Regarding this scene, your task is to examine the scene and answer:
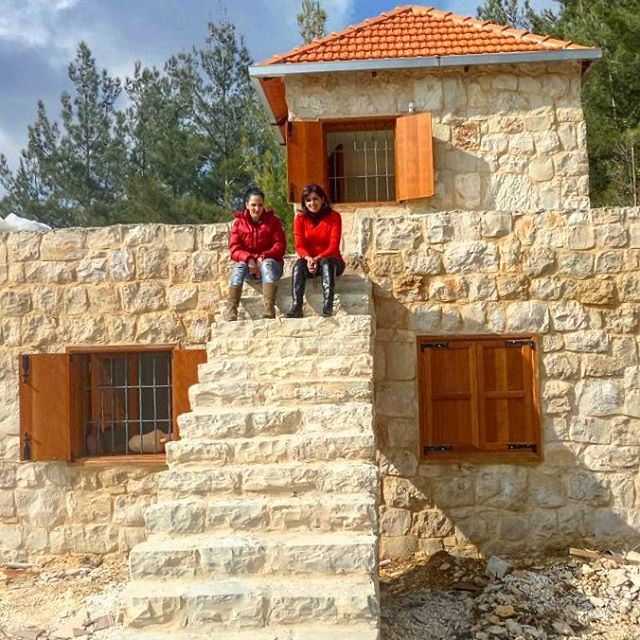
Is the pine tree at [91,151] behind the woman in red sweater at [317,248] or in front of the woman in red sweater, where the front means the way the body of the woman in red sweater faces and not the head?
behind

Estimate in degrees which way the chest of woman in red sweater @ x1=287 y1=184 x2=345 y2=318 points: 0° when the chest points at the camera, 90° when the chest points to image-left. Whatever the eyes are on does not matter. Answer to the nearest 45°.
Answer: approximately 0°

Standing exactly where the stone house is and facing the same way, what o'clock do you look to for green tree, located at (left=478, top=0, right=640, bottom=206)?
The green tree is roughly at 7 o'clock from the stone house.

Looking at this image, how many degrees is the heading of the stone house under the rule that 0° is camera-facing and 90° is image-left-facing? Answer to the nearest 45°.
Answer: approximately 0°

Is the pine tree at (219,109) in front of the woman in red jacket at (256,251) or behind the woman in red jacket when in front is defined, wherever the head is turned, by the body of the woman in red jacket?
behind

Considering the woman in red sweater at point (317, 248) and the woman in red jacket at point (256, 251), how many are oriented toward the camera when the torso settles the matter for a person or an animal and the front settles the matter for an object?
2
